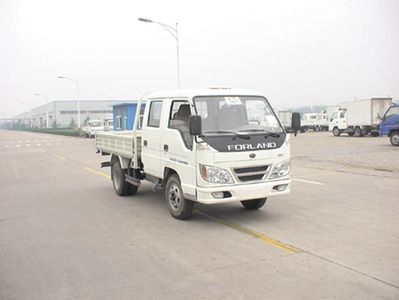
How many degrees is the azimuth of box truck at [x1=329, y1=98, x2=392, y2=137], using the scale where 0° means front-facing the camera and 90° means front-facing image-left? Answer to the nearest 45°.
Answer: approximately 135°

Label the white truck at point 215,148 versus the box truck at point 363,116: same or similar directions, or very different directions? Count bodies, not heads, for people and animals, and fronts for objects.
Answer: very different directions

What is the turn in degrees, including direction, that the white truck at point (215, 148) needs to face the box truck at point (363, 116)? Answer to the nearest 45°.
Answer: approximately 90° to its left

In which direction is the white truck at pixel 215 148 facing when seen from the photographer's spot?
facing the viewer and to the right of the viewer
